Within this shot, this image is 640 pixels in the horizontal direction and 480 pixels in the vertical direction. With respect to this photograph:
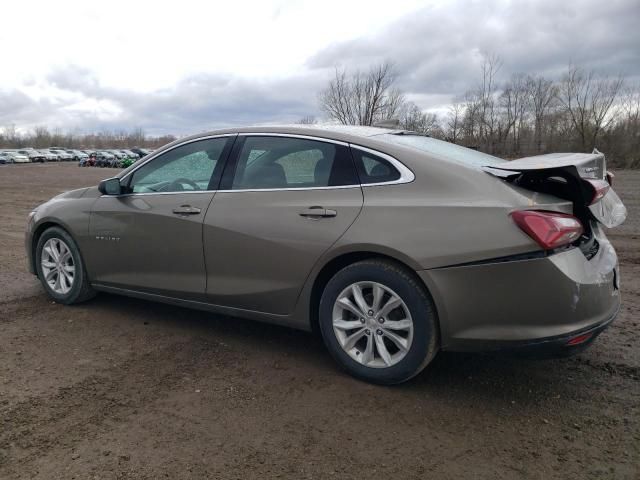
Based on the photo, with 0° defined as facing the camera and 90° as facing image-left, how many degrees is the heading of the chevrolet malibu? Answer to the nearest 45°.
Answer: approximately 135°
